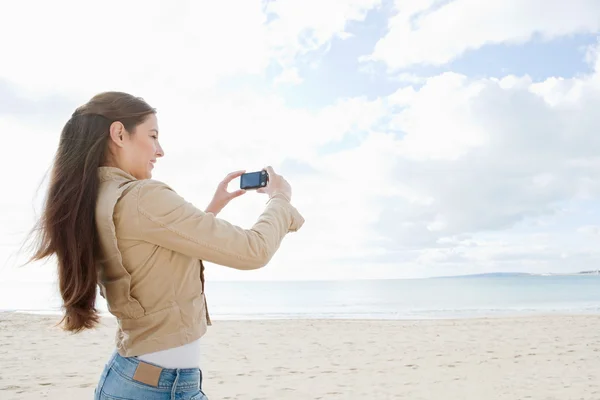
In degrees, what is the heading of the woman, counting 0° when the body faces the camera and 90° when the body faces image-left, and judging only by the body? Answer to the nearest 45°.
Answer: approximately 225°

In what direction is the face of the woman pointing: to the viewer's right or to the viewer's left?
to the viewer's right
